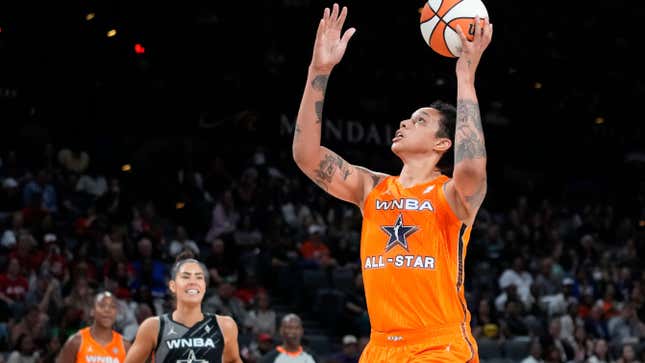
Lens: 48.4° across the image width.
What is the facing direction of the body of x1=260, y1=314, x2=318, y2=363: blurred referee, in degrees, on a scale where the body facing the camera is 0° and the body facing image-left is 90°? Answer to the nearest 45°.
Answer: approximately 0°

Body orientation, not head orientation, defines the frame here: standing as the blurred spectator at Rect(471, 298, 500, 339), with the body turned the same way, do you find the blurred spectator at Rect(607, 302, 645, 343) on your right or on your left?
on your left

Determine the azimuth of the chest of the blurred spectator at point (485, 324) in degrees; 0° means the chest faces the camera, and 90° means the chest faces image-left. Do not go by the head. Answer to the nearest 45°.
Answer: approximately 0°

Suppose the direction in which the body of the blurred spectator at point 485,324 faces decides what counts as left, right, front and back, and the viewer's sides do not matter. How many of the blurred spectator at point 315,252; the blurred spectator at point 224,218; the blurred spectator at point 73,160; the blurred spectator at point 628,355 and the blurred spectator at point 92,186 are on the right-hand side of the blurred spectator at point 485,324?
4

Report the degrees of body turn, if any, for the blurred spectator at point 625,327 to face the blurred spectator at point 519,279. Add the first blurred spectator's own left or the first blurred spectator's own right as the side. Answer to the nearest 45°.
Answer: approximately 90° to the first blurred spectator's own right
